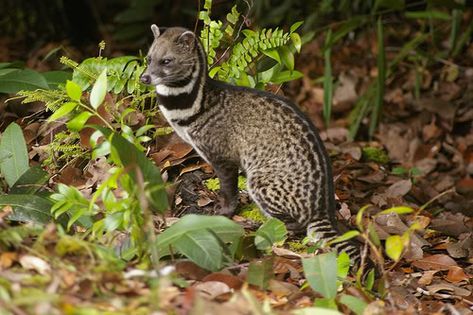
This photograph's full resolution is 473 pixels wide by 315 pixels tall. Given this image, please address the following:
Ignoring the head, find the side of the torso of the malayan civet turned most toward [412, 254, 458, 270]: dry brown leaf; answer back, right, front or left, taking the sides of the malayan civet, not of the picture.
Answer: back

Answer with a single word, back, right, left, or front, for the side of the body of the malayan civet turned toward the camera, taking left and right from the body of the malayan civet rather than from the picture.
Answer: left

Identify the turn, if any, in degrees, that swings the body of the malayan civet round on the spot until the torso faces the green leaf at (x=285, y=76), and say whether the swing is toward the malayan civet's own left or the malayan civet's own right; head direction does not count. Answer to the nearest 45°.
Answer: approximately 90° to the malayan civet's own right

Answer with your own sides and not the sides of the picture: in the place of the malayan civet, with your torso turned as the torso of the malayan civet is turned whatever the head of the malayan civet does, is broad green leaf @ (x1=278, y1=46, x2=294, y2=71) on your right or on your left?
on your right

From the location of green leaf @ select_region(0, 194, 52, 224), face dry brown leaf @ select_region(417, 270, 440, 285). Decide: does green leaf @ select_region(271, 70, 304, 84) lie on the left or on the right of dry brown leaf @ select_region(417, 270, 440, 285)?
left

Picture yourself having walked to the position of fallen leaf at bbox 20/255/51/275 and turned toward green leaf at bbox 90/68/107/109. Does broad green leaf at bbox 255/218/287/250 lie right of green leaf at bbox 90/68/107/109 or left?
right

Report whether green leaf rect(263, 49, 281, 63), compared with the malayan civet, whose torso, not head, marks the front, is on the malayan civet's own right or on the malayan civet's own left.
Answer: on the malayan civet's own right

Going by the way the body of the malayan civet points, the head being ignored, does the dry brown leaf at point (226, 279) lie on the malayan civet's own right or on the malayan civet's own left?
on the malayan civet's own left

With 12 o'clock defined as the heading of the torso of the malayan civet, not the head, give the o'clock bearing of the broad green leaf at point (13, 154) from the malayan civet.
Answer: The broad green leaf is roughly at 12 o'clock from the malayan civet.

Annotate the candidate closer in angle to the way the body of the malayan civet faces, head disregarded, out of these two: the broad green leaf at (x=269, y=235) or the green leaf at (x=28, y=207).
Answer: the green leaf

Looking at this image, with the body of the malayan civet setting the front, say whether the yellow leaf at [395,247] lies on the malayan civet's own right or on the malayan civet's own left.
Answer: on the malayan civet's own left

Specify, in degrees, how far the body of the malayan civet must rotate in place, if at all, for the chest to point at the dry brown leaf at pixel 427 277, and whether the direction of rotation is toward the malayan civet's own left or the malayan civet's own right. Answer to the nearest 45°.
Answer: approximately 180°

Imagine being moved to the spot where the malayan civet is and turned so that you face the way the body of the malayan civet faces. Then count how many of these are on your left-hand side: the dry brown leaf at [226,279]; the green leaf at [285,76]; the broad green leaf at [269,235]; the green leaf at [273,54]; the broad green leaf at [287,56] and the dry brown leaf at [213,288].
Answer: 3

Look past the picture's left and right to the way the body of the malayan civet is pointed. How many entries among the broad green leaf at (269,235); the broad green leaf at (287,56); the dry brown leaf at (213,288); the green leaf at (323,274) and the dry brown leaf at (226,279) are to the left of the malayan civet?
4
